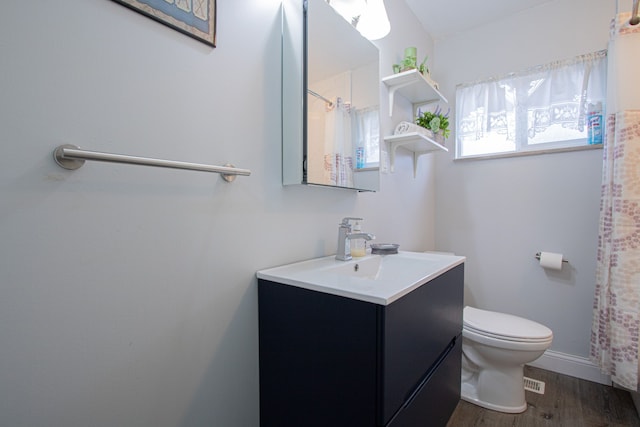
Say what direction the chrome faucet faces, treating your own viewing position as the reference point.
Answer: facing the viewer and to the right of the viewer

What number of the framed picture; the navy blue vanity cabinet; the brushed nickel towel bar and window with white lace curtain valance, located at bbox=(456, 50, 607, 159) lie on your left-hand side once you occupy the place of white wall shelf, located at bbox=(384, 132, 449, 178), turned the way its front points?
1

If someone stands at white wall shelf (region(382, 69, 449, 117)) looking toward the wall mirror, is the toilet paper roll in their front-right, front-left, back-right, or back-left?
back-left

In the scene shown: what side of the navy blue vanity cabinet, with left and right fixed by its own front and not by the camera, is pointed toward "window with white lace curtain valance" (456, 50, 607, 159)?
left

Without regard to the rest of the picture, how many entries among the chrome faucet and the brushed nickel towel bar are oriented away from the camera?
0

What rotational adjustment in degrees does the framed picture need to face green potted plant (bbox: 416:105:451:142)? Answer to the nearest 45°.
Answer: approximately 45° to its left

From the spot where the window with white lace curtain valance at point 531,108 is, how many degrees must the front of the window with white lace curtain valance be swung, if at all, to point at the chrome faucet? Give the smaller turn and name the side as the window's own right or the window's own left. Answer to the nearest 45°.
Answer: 0° — it already faces it

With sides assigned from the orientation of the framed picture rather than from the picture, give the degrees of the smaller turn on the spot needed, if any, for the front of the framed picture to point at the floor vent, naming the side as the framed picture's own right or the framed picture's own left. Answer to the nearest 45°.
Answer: approximately 45° to the framed picture's own left

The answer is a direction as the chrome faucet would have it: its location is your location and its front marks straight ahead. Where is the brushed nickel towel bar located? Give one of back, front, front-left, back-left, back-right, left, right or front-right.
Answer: right

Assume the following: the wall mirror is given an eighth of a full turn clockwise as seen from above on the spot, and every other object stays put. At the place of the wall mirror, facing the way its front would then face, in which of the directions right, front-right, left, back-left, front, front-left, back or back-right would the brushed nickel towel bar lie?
front-right
